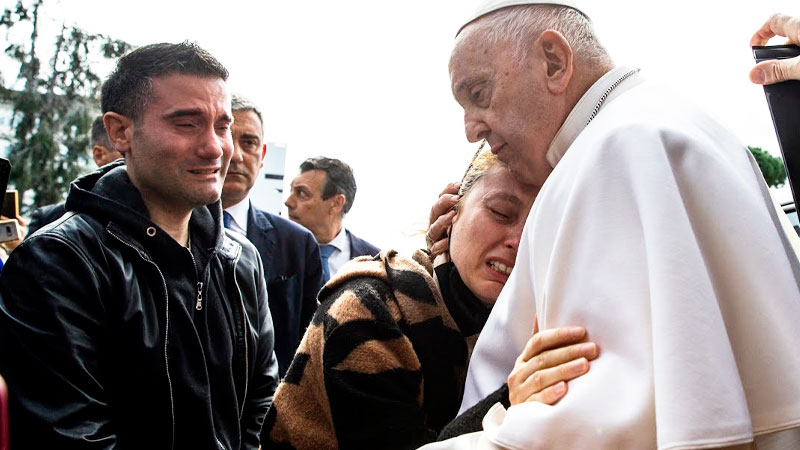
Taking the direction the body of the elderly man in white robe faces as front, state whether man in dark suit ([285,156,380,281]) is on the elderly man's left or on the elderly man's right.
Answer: on the elderly man's right

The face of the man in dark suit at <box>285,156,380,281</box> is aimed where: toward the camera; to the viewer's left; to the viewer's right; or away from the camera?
to the viewer's left

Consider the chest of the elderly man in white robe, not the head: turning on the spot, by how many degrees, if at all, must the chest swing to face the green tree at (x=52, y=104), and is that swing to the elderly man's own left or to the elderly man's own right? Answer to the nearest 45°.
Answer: approximately 45° to the elderly man's own right

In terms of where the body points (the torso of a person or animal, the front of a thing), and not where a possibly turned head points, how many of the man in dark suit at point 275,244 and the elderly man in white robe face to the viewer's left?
1

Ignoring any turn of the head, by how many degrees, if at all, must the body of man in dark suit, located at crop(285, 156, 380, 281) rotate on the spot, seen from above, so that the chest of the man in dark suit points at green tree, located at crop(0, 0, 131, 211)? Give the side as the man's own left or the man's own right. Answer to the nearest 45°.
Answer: approximately 90° to the man's own right

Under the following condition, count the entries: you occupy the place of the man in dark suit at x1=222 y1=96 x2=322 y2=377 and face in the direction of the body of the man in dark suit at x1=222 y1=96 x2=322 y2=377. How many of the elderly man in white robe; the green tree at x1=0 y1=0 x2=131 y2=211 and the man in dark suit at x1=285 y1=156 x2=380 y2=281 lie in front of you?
1

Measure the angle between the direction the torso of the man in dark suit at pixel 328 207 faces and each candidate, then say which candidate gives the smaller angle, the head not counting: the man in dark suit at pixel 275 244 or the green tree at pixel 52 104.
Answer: the man in dark suit

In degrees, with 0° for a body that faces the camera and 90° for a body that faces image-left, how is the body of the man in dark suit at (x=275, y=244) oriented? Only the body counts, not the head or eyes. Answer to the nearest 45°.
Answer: approximately 0°

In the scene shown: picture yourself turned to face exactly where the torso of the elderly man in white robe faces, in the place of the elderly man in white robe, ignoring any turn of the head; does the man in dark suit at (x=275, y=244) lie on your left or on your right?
on your right

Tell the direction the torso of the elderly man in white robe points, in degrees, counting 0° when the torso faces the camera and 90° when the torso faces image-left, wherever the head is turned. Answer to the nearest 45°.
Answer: approximately 90°

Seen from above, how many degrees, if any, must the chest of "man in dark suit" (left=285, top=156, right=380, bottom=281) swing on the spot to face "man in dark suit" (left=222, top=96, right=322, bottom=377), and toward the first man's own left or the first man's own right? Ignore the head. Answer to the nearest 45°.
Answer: approximately 45° to the first man's own left
